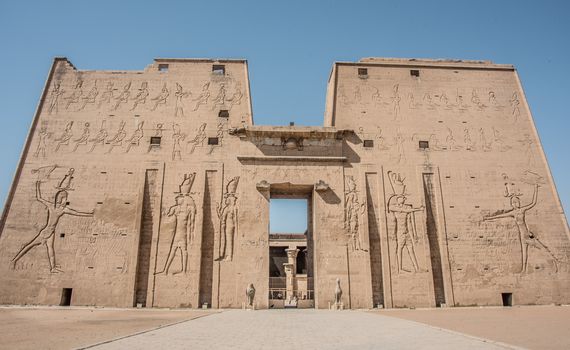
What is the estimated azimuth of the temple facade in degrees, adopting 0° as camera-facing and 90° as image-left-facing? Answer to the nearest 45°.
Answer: approximately 0°
